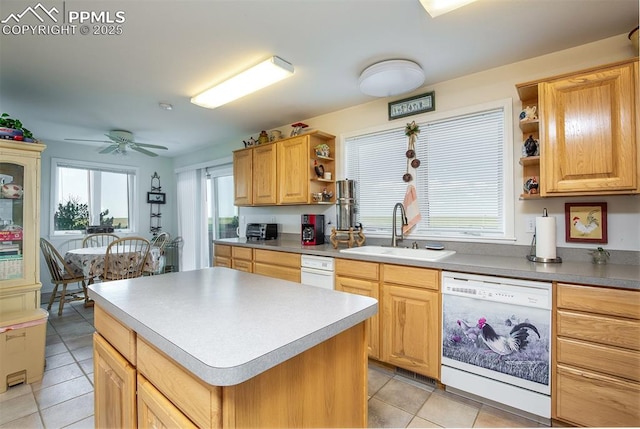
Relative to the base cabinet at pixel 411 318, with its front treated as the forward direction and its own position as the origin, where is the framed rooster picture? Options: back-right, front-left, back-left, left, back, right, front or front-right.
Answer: back-left

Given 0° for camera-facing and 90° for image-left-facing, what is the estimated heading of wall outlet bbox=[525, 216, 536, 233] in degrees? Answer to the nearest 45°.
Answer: approximately 0°

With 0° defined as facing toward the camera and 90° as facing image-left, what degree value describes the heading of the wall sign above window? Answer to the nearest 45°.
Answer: approximately 45°

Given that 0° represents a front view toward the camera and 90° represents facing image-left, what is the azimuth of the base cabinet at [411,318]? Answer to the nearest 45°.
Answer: approximately 45°

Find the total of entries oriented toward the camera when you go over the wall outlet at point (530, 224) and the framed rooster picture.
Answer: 2
